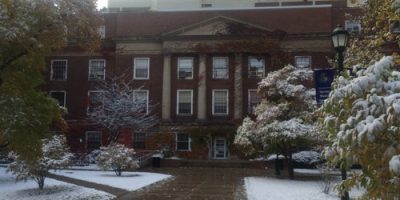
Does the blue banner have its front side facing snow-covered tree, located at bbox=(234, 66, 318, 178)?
no

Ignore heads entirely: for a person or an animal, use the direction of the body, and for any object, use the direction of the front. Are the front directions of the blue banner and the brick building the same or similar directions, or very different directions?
same or similar directions

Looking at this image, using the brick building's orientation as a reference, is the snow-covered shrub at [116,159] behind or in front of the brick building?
in front

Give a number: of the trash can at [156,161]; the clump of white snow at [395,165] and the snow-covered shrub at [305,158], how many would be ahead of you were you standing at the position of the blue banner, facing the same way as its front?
1

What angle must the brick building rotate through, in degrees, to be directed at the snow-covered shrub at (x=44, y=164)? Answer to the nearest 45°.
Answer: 0° — it already faces it

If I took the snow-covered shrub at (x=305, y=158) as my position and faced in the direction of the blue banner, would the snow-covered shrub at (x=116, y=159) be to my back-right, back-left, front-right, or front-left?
front-right

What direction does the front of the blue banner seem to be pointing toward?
toward the camera

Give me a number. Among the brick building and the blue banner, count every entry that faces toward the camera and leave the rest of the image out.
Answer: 2

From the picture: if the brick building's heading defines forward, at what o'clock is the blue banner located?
The blue banner is roughly at 12 o'clock from the brick building.

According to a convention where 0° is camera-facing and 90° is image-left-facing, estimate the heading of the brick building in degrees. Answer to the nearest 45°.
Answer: approximately 0°

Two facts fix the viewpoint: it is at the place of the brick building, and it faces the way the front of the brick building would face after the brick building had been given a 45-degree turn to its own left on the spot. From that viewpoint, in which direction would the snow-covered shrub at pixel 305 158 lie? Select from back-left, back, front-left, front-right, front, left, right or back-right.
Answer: front

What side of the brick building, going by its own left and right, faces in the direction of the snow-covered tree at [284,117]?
front

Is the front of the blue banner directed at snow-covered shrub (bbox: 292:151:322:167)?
no
